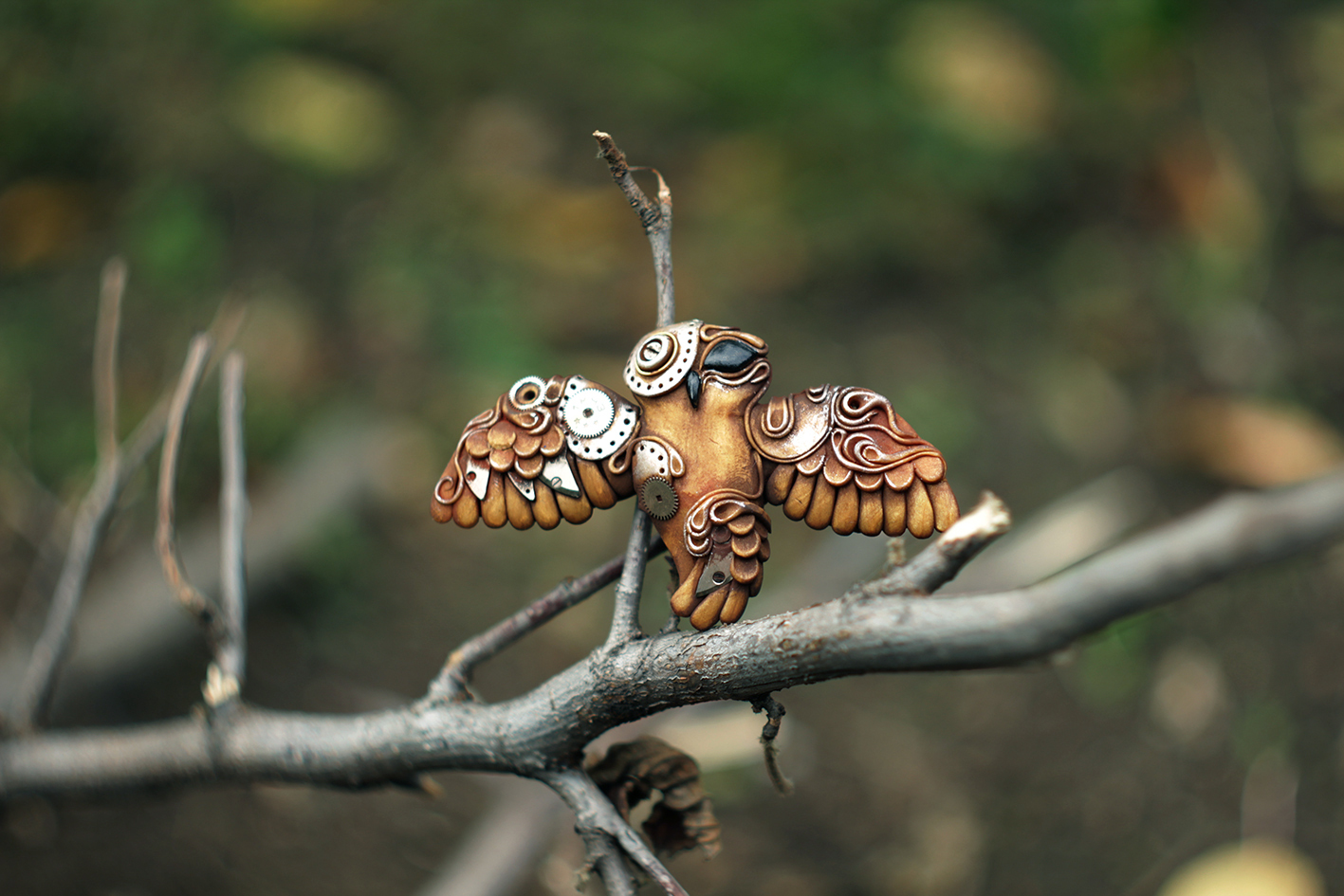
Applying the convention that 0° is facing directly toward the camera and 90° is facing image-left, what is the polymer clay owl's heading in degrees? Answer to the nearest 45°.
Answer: approximately 0°

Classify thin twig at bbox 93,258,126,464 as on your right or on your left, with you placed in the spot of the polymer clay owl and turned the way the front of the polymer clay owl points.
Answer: on your right
